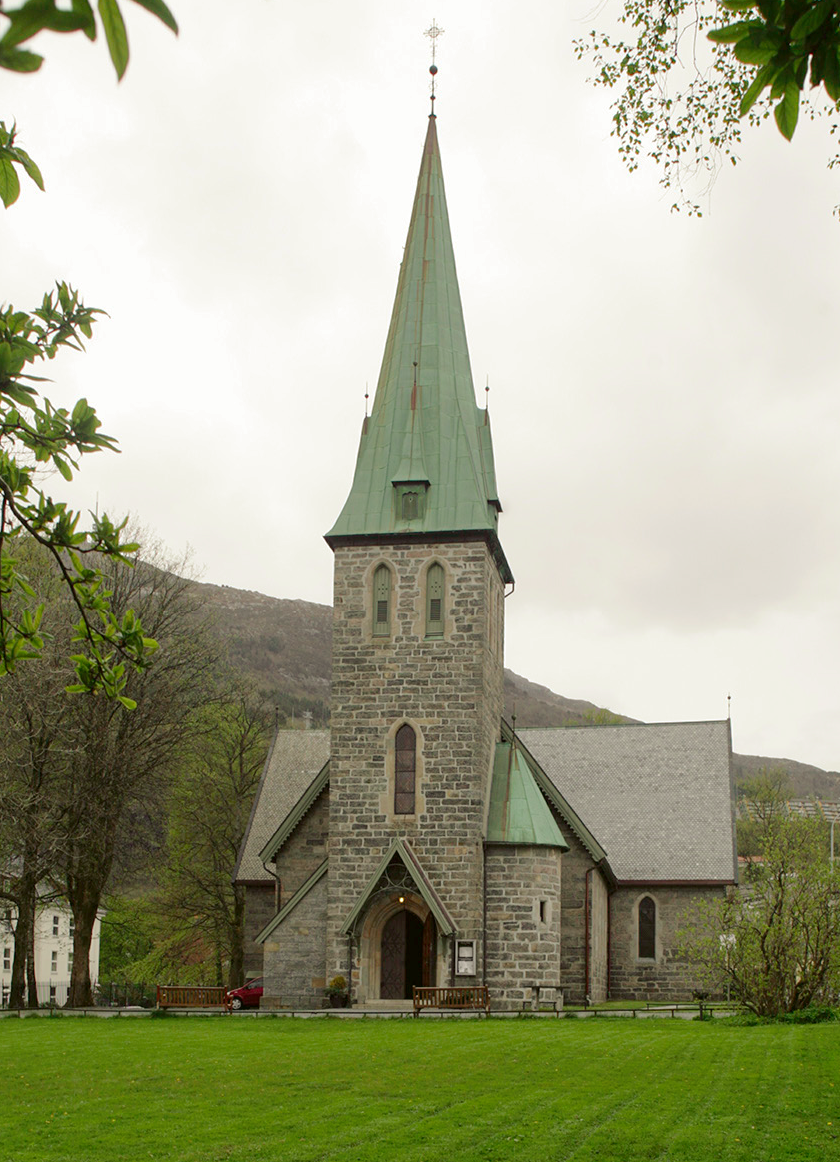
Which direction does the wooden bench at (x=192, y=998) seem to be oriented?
toward the camera

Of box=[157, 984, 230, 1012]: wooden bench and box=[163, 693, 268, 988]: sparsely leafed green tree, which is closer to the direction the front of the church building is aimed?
the wooden bench

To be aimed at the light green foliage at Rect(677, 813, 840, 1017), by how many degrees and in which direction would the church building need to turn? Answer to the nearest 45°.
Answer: approximately 45° to its left

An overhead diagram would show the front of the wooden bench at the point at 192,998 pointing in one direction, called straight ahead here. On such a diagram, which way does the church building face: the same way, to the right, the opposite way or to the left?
the same way

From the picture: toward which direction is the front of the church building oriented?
toward the camera

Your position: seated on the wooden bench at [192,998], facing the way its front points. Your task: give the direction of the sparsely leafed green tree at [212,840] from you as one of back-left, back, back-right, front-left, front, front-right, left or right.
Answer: back

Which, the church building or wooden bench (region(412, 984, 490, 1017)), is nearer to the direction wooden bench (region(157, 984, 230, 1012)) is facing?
the wooden bench

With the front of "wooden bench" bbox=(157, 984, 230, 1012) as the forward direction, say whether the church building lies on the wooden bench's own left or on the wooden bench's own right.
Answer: on the wooden bench's own left

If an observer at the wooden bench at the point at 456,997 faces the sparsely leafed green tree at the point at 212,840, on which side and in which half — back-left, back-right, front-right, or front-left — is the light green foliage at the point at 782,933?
back-right

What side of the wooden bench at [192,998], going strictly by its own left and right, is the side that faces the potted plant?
left
